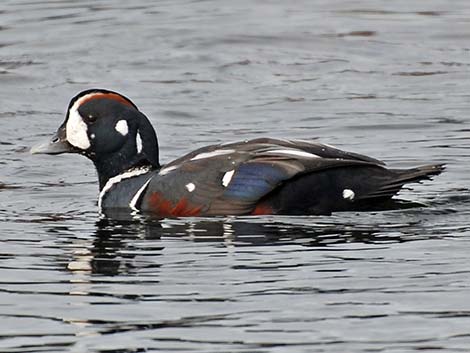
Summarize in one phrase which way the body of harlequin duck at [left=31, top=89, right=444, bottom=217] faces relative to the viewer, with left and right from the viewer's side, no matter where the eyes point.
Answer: facing to the left of the viewer
